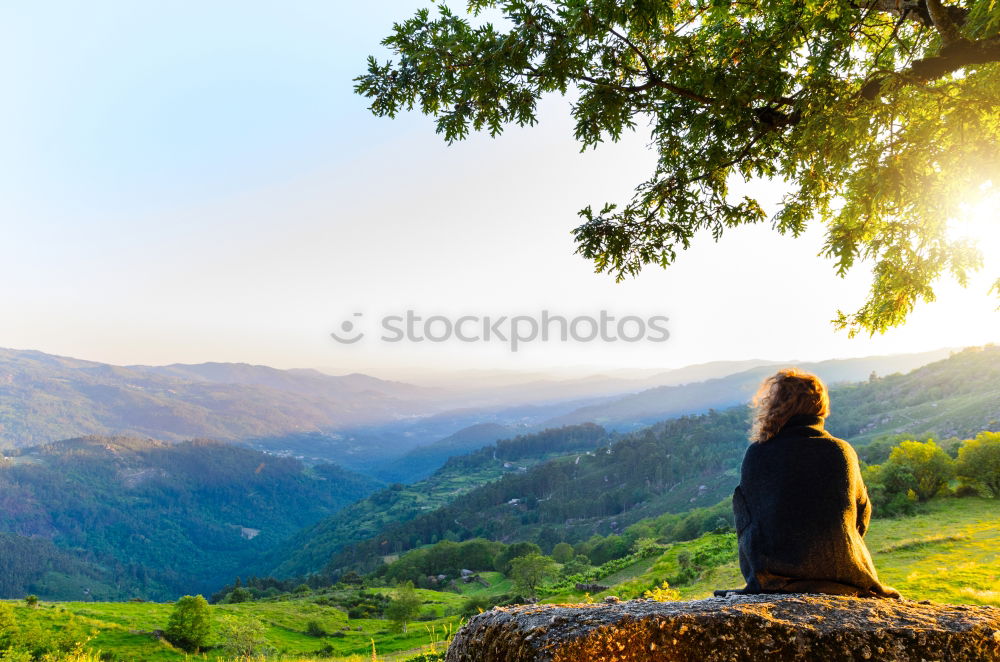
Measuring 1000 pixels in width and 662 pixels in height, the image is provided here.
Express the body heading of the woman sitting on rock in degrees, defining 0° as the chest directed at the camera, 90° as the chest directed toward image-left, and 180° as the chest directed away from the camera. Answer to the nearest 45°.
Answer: approximately 180°

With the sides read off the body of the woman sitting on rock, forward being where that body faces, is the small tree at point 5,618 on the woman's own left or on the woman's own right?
on the woman's own left

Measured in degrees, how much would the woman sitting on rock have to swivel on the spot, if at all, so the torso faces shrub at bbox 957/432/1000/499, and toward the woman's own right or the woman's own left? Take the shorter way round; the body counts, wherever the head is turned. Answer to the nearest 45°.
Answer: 0° — they already face it

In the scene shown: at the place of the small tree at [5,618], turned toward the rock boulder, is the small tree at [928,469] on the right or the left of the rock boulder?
left

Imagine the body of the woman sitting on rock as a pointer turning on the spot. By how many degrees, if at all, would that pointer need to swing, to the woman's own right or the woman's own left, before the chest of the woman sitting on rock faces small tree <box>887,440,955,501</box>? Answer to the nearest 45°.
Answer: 0° — they already face it
